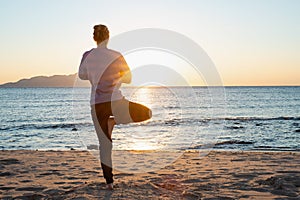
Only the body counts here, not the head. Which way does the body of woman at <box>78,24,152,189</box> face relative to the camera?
away from the camera
